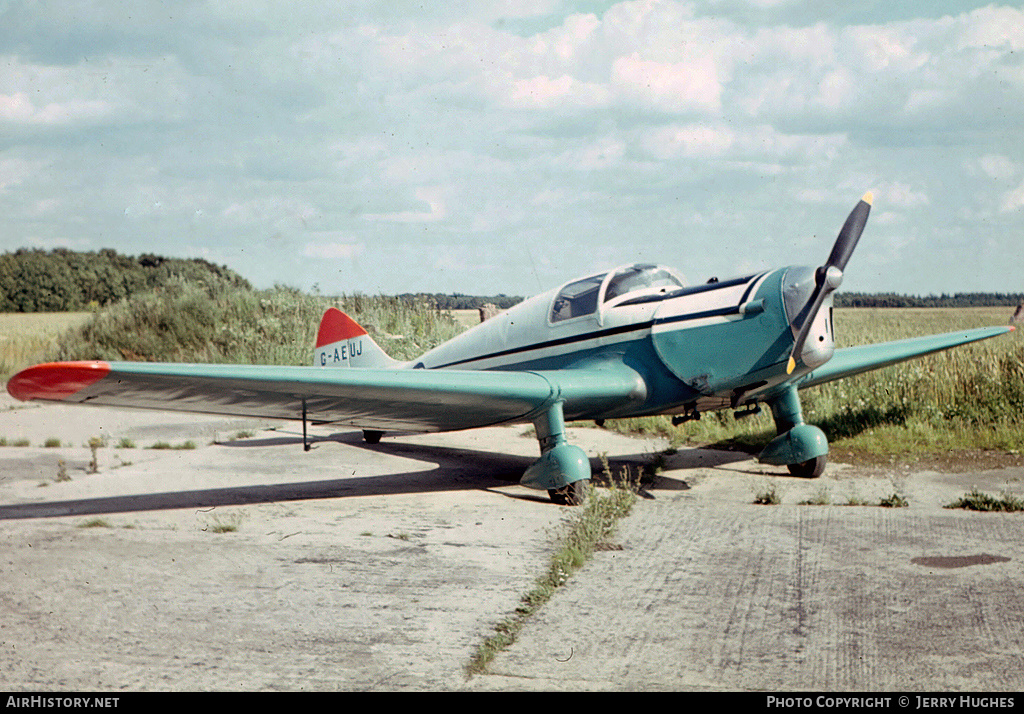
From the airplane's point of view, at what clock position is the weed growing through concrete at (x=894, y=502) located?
The weed growing through concrete is roughly at 11 o'clock from the airplane.

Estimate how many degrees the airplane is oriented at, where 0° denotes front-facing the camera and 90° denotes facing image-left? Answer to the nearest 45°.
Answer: approximately 315°

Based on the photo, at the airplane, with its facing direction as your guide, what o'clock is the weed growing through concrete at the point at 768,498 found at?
The weed growing through concrete is roughly at 11 o'clock from the airplane.

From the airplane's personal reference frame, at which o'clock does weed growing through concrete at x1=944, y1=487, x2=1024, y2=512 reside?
The weed growing through concrete is roughly at 11 o'clock from the airplane.
